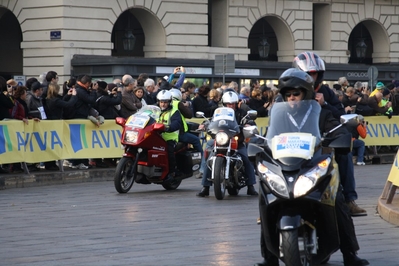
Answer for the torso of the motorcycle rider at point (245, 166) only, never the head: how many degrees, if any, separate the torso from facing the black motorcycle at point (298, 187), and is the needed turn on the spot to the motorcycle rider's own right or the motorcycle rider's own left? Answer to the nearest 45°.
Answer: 0° — they already face it

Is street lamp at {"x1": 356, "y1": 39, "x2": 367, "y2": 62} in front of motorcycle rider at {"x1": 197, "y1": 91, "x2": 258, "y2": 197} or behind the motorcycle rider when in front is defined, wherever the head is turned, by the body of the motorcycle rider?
behind

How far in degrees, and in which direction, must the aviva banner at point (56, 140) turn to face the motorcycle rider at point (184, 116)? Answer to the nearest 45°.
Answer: approximately 45° to its left
